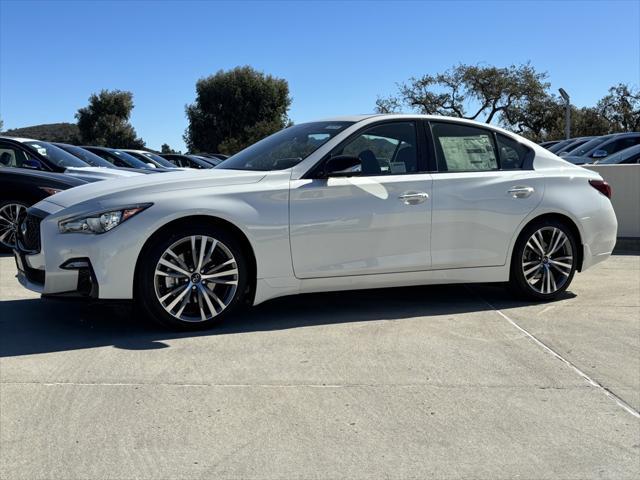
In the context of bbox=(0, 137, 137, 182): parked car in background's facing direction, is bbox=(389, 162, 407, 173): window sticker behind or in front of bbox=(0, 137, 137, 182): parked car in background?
in front

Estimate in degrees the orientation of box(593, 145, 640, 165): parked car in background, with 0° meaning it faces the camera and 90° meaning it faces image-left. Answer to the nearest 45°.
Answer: approximately 45°

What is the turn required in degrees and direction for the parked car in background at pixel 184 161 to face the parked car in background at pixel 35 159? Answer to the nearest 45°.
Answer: approximately 45° to its right

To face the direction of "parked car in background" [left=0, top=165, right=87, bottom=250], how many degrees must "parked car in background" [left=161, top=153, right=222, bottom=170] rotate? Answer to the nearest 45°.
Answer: approximately 45° to its right

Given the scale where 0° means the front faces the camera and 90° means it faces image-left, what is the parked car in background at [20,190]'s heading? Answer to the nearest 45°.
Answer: approximately 315°

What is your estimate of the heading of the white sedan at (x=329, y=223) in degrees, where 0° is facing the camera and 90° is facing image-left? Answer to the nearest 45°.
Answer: approximately 45°

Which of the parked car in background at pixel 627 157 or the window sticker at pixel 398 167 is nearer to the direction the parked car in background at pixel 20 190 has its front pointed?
the window sticker

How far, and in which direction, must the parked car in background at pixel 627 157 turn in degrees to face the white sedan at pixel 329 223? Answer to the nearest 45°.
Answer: approximately 45° to its left

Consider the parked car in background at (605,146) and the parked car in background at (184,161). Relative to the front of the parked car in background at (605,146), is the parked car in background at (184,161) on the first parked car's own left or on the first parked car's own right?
on the first parked car's own right

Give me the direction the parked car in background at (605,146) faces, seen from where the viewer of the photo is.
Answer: facing the viewer and to the left of the viewer

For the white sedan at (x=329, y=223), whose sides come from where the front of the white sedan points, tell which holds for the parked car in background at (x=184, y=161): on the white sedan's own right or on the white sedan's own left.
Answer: on the white sedan's own right
